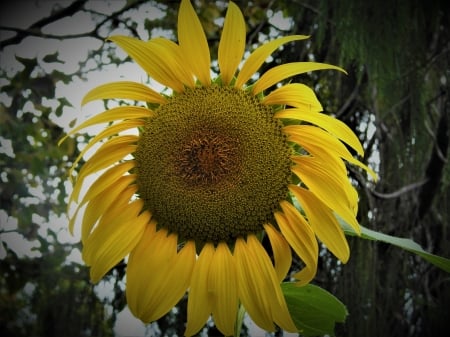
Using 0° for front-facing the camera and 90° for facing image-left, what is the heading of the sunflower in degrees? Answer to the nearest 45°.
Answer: approximately 0°
